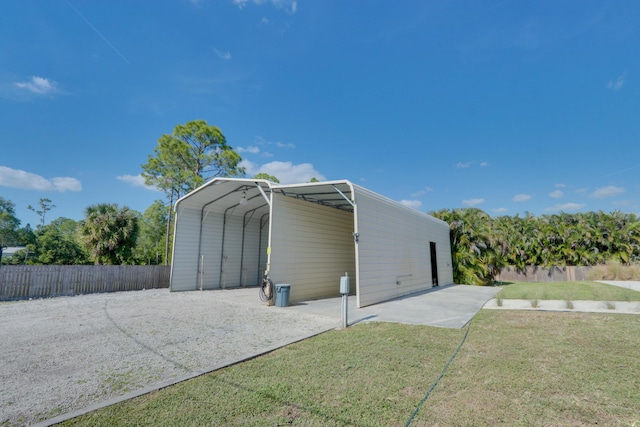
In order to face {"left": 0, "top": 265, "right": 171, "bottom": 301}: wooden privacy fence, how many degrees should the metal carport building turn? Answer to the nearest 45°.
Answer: approximately 45° to its right

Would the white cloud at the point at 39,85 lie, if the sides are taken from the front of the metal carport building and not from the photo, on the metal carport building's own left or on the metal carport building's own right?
on the metal carport building's own right

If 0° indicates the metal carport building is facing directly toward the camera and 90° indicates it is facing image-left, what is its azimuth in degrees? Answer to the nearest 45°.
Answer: approximately 45°

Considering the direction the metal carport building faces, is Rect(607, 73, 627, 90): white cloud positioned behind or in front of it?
behind

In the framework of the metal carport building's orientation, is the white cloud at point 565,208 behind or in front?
behind

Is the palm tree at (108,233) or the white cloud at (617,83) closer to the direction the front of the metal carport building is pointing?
the palm tree

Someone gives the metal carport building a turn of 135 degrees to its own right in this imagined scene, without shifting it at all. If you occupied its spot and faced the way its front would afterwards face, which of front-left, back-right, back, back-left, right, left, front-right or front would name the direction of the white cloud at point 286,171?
front

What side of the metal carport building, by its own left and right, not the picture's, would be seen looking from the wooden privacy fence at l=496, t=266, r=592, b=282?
back

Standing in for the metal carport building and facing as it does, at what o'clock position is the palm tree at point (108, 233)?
The palm tree is roughly at 2 o'clock from the metal carport building.

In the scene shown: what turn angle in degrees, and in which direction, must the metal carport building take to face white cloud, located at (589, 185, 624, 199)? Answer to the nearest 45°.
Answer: approximately 180°
